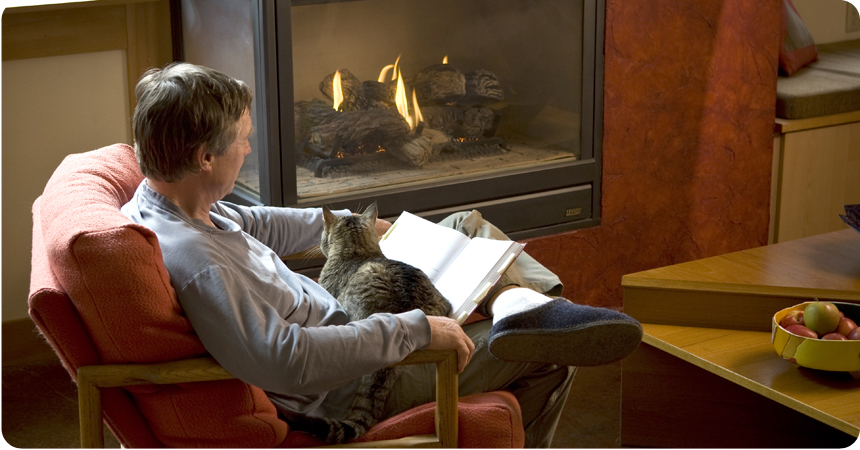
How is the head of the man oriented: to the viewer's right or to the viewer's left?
to the viewer's right

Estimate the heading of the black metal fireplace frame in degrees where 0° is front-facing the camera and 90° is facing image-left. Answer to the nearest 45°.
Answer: approximately 315°

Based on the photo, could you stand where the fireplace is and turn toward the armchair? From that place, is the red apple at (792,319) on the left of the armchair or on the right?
left

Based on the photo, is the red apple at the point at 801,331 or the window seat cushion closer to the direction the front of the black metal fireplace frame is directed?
the red apple

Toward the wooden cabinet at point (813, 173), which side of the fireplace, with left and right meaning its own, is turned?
left

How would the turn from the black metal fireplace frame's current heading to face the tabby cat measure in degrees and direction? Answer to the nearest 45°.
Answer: approximately 45° to its right

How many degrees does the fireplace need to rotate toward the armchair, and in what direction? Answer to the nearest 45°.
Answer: approximately 45° to its right

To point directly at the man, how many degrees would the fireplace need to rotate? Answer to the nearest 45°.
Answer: approximately 45° to its right

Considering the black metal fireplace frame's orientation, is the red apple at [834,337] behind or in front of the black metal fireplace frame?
in front
